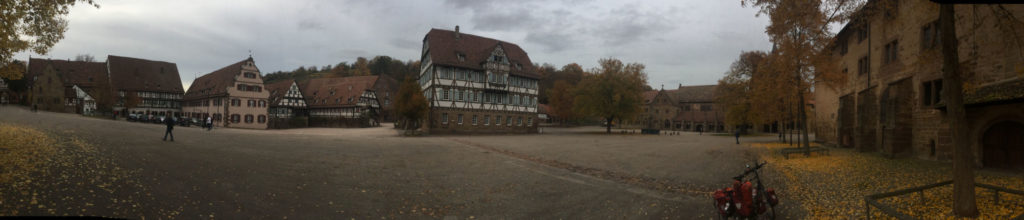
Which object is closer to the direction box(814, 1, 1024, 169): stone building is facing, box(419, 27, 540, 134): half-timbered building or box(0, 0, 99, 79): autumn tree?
the autumn tree

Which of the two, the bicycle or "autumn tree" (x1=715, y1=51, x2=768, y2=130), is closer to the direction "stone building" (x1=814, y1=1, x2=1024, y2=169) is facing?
the bicycle

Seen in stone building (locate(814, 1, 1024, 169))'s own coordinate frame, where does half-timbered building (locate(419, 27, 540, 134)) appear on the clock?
The half-timbered building is roughly at 2 o'clock from the stone building.

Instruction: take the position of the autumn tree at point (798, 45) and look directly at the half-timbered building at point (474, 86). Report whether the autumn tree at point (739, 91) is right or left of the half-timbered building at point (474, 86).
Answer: right

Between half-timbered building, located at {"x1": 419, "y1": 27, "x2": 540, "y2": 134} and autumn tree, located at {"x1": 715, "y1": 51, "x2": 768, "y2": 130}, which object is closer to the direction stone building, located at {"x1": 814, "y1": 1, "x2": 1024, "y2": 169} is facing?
the half-timbered building

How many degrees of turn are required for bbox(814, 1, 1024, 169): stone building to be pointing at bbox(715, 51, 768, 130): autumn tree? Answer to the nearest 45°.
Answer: approximately 90° to its right

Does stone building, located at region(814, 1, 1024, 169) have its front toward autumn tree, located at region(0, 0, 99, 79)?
yes

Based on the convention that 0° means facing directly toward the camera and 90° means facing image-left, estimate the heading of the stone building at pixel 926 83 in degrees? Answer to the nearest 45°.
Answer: approximately 45°

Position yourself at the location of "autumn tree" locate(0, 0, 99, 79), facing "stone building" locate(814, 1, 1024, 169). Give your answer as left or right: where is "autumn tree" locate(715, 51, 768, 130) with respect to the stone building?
left
